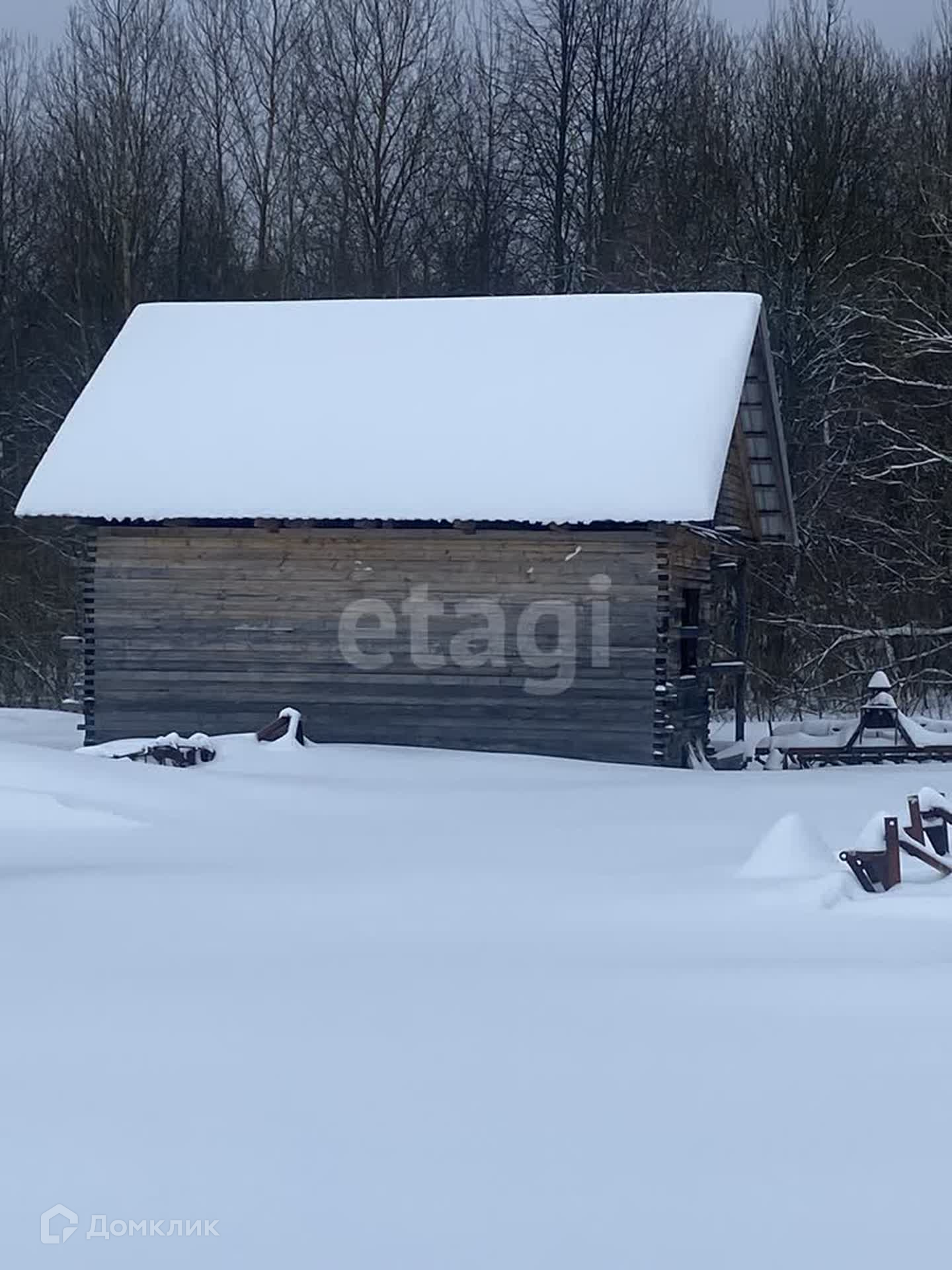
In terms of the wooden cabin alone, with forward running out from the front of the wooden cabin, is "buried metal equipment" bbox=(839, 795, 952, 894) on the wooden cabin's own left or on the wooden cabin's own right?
on the wooden cabin's own right

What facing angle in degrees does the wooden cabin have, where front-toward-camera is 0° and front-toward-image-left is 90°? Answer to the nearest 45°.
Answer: approximately 270°

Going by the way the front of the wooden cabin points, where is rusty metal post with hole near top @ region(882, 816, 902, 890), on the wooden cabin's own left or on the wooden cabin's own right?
on the wooden cabin's own right

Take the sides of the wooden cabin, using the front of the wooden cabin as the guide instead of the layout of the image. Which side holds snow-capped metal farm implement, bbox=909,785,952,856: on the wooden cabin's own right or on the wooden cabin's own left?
on the wooden cabin's own right

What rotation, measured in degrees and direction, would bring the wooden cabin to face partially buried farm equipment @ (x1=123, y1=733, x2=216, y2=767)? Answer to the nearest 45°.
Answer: approximately 135° to its right

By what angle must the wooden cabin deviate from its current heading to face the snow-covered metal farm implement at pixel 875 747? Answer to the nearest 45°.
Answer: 0° — it already faces it

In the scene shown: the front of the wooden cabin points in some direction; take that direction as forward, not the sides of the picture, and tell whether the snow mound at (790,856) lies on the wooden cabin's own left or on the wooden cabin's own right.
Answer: on the wooden cabin's own right

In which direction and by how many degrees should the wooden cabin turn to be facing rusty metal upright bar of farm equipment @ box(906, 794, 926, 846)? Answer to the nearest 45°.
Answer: approximately 90° to its right
